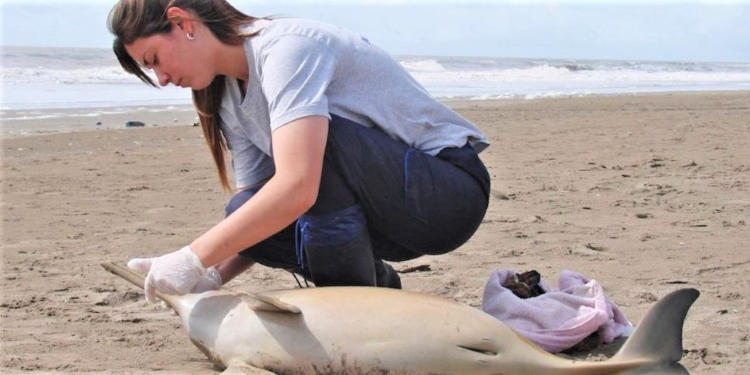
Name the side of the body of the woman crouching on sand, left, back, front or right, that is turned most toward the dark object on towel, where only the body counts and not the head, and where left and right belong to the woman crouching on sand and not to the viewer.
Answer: back

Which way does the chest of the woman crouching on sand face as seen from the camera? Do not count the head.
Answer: to the viewer's left

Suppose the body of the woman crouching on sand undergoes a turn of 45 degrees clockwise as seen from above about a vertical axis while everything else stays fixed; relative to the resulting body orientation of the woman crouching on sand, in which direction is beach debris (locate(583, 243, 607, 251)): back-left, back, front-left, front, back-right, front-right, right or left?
right

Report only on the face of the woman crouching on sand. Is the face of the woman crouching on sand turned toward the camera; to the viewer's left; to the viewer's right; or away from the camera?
to the viewer's left

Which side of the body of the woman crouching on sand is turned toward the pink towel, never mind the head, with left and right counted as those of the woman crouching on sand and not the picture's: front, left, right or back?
back

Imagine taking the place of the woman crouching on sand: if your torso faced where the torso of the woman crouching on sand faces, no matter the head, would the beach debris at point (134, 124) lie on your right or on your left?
on your right
